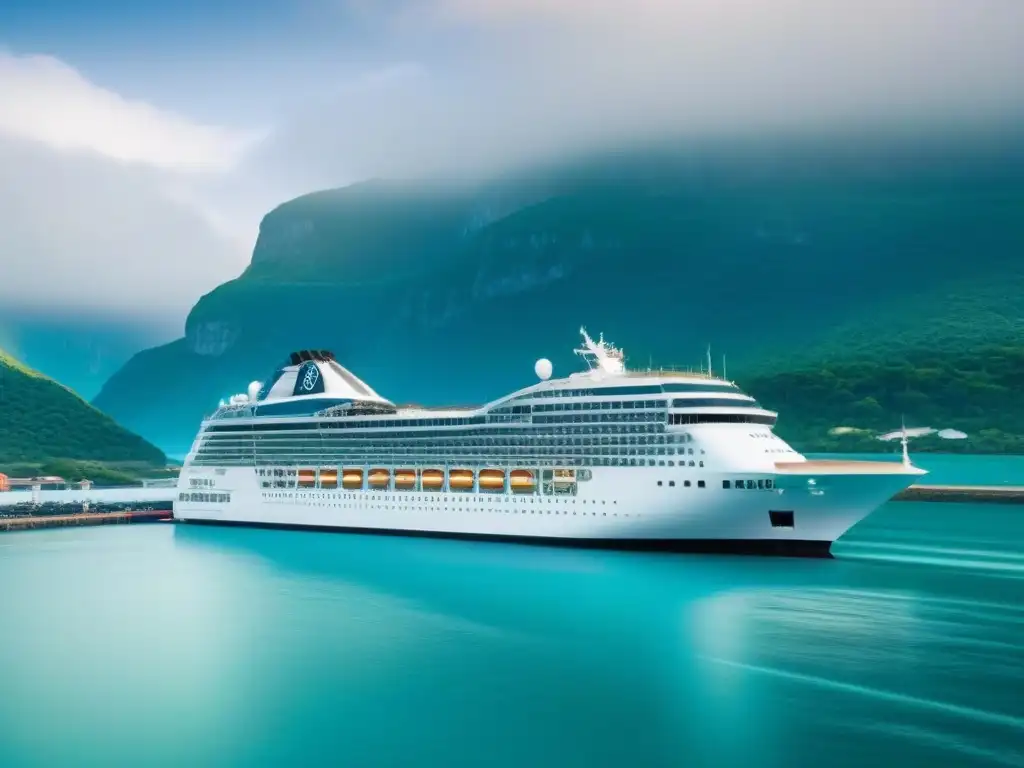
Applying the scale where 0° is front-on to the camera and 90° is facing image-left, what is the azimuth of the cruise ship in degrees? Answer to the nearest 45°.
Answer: approximately 315°
